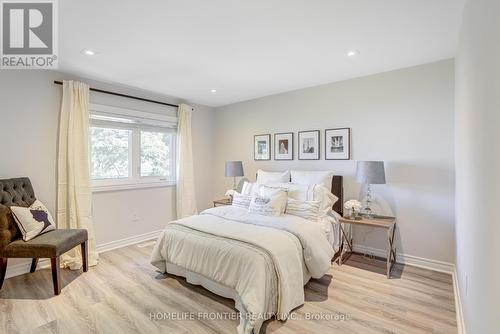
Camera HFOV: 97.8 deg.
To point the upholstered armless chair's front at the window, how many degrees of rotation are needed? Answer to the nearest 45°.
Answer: approximately 90° to its left

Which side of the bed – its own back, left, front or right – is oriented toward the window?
right

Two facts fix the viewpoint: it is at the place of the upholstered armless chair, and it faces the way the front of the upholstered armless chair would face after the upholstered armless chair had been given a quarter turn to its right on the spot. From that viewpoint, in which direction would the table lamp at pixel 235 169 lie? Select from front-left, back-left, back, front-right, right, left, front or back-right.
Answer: back-left

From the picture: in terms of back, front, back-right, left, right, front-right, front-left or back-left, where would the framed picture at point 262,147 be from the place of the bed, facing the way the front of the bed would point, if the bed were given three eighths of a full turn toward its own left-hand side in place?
left

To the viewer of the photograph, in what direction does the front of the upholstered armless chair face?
facing the viewer and to the right of the viewer

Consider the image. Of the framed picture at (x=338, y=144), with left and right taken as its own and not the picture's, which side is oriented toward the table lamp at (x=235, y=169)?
right

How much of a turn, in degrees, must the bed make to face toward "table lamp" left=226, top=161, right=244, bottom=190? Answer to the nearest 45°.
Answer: approximately 135° to its right

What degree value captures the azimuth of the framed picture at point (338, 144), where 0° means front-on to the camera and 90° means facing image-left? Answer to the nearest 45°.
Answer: approximately 0°

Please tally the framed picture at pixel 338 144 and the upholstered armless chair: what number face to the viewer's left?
0

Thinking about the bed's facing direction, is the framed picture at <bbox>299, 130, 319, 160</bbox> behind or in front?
behind

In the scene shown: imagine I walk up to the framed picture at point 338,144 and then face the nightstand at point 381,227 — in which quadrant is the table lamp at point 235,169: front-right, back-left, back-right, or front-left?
back-right

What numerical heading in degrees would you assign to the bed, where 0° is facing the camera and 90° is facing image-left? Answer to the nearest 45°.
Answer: approximately 45°

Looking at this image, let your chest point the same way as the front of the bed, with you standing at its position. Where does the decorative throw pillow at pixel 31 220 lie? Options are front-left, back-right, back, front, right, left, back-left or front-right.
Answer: front-right
